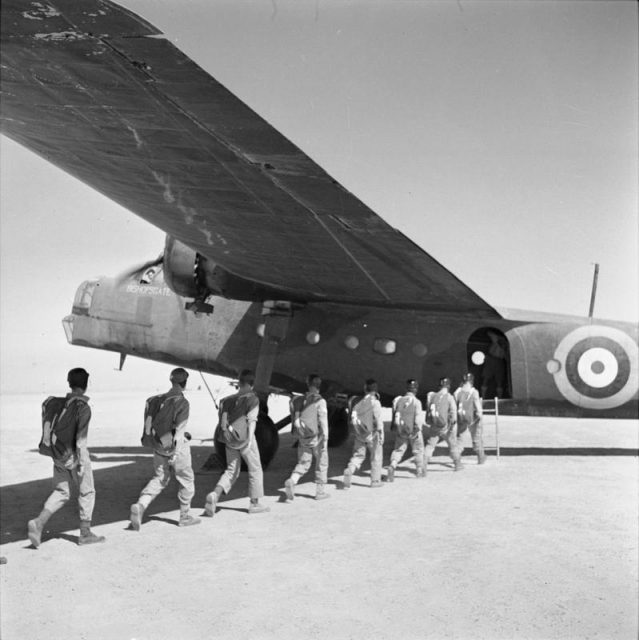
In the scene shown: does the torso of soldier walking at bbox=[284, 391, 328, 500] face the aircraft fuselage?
yes

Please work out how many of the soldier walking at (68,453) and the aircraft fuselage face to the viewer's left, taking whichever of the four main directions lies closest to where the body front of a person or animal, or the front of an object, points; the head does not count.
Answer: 1

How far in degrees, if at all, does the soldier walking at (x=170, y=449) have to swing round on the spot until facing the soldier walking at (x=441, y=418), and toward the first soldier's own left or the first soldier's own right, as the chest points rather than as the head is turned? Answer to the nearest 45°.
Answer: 0° — they already face them

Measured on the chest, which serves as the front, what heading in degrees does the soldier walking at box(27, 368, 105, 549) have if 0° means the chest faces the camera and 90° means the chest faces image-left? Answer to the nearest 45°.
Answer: approximately 225°

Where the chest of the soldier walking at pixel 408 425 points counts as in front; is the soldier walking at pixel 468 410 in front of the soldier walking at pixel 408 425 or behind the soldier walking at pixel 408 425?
in front

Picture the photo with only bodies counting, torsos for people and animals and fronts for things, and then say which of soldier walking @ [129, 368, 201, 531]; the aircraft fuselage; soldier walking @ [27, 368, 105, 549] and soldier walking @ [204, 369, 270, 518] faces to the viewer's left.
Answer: the aircraft fuselage

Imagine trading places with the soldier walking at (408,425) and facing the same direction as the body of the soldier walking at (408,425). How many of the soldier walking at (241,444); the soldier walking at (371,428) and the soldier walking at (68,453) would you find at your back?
3

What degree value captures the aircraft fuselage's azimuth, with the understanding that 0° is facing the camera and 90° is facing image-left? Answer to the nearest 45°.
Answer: approximately 90°

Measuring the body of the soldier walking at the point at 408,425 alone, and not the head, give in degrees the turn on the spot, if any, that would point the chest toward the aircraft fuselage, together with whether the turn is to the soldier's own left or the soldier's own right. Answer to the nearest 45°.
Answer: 0° — they already face it

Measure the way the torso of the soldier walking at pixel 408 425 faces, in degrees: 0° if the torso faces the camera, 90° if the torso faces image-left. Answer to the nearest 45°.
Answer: approximately 225°

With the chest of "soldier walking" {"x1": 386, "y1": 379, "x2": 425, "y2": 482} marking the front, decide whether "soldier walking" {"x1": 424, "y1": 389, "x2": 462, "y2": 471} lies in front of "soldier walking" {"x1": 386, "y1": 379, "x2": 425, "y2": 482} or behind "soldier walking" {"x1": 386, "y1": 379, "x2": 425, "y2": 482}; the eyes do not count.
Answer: in front

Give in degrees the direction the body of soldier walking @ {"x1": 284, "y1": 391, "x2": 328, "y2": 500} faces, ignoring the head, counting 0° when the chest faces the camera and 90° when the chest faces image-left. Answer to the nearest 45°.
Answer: approximately 225°
